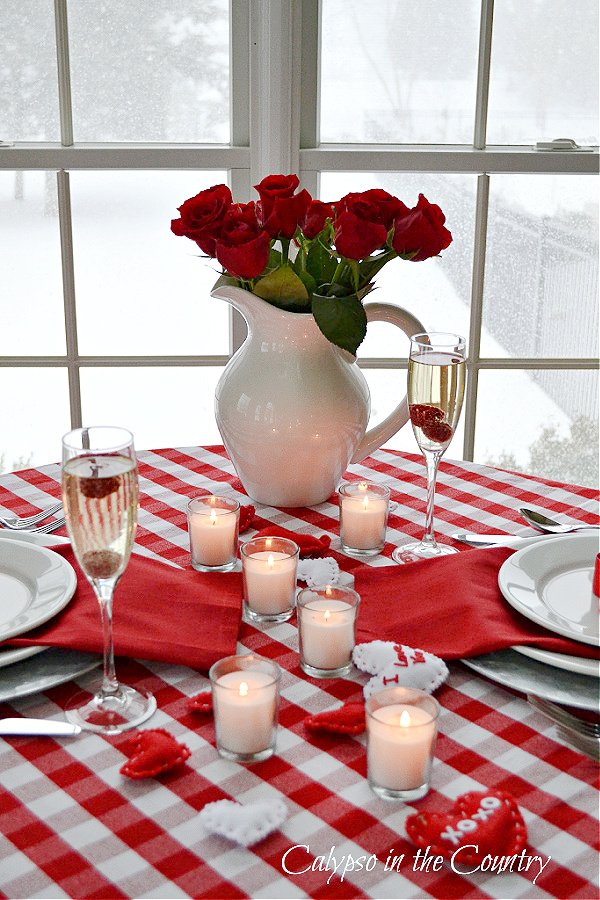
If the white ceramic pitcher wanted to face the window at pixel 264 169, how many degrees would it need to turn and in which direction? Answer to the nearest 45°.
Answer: approximately 90° to its right

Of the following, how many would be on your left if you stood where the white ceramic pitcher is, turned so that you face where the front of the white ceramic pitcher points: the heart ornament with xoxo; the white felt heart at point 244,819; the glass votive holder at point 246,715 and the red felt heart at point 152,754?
4

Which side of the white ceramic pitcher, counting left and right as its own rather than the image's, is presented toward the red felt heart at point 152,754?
left

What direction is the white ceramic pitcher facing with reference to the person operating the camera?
facing to the left of the viewer

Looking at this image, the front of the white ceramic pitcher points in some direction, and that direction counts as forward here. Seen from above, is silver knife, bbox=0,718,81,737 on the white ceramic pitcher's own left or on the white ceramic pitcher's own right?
on the white ceramic pitcher's own left

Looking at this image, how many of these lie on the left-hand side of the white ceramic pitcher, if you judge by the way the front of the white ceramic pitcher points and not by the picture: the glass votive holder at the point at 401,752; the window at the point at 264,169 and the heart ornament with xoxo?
2
